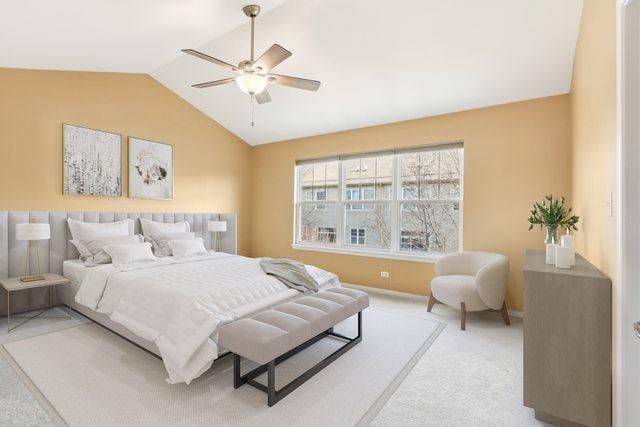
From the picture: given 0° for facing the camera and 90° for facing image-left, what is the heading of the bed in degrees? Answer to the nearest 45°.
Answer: approximately 315°

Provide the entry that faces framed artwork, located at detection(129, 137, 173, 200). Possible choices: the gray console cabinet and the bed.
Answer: the gray console cabinet

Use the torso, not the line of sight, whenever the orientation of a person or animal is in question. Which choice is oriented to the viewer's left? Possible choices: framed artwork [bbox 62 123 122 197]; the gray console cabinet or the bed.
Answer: the gray console cabinet

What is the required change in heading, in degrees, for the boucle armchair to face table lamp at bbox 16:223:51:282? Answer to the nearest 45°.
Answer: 0° — it already faces it

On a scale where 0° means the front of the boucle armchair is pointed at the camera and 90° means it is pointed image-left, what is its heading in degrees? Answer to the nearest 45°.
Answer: approximately 45°

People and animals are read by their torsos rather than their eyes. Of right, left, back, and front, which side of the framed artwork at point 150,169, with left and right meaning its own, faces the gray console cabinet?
front

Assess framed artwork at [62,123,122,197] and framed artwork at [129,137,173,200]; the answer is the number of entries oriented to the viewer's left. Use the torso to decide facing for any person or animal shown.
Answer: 0

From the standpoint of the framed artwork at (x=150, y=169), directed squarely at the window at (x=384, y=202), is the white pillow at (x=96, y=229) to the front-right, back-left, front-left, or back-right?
back-right

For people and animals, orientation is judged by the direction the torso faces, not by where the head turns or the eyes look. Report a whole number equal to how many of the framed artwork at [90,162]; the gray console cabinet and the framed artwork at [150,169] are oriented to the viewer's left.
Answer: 1

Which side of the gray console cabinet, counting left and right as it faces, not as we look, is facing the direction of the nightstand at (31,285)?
front

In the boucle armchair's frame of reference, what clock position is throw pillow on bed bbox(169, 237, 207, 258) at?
The throw pillow on bed is roughly at 1 o'clock from the boucle armchair.

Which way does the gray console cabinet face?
to the viewer's left

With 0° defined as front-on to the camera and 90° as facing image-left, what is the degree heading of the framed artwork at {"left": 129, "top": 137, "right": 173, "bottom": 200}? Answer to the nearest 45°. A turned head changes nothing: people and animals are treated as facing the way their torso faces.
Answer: approximately 315°

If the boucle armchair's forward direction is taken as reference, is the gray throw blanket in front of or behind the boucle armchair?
in front

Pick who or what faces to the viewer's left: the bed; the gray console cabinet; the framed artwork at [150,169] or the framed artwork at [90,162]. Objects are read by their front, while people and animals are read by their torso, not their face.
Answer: the gray console cabinet

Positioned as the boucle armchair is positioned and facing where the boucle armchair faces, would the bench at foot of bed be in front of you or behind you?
in front
